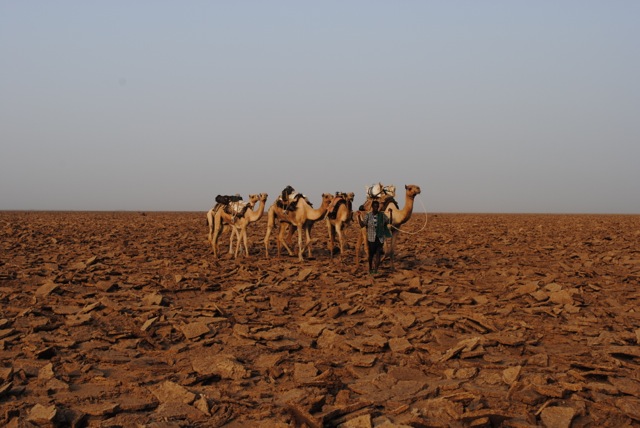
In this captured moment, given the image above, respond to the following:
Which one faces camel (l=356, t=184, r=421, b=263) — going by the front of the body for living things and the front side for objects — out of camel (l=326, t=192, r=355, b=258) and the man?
camel (l=326, t=192, r=355, b=258)

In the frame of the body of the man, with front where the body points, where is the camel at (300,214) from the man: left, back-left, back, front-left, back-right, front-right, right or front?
back-right

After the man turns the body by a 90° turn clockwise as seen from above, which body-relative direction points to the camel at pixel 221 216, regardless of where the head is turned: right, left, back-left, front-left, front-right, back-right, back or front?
front-right

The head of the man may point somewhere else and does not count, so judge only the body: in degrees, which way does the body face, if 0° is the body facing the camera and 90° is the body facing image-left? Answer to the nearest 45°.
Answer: approximately 0°

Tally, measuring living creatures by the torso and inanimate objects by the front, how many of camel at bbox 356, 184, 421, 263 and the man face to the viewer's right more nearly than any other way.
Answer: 1

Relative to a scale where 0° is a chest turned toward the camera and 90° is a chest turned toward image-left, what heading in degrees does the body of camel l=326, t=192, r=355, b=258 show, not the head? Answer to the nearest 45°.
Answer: approximately 315°

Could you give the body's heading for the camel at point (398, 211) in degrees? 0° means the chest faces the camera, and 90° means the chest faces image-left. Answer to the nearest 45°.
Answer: approximately 270°

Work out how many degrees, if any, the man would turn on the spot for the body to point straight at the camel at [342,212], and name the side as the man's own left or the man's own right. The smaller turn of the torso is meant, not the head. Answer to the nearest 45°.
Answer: approximately 180°

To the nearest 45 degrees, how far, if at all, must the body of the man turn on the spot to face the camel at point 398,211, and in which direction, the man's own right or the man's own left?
approximately 135° to the man's own left

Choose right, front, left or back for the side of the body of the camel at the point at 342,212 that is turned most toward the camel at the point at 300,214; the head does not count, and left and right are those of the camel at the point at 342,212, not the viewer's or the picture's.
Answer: back

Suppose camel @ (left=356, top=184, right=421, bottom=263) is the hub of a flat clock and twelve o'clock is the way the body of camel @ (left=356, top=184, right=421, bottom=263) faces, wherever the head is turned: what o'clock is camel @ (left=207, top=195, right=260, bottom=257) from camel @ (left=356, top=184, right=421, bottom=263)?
camel @ (left=207, top=195, right=260, bottom=257) is roughly at 7 o'clock from camel @ (left=356, top=184, right=421, bottom=263).

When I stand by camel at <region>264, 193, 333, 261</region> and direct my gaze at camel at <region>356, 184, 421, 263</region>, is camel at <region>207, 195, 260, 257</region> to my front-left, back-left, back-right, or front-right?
back-right

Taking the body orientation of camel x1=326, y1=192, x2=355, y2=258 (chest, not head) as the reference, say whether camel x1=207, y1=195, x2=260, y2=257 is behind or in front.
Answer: behind
